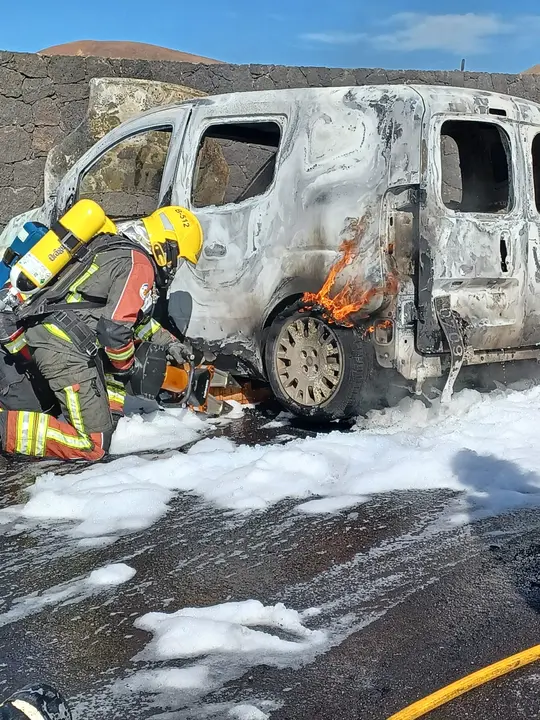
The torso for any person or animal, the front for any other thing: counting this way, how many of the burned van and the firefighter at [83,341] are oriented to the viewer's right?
1

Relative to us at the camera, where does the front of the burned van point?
facing away from the viewer and to the left of the viewer

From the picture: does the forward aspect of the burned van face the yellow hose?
no

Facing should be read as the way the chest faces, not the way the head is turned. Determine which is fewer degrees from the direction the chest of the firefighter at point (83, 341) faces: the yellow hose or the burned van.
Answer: the burned van

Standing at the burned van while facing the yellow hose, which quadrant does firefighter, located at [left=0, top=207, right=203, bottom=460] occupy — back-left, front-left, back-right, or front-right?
front-right

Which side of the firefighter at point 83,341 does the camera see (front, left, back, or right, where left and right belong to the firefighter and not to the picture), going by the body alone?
right

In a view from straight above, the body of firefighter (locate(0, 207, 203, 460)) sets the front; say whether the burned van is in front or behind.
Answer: in front

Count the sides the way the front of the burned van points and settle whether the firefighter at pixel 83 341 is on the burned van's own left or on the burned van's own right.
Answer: on the burned van's own left

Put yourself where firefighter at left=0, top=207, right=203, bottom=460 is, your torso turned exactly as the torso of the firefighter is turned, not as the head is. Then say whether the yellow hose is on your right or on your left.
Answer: on your right
